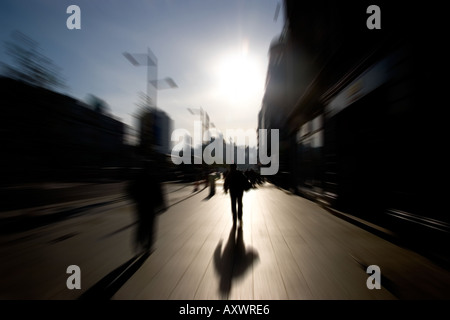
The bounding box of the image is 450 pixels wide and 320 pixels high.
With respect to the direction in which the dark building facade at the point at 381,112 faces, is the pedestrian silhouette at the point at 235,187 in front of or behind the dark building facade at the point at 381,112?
in front

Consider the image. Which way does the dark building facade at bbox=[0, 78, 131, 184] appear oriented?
to the viewer's right

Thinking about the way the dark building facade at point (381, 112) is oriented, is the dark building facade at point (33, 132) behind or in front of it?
in front

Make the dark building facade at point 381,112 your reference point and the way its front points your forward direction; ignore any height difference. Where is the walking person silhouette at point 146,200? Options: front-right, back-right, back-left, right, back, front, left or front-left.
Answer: front-left

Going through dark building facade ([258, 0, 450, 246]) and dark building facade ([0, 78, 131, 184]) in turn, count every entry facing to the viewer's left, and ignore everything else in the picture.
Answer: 1

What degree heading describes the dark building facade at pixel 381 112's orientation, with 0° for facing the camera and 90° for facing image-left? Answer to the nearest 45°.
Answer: approximately 90°
